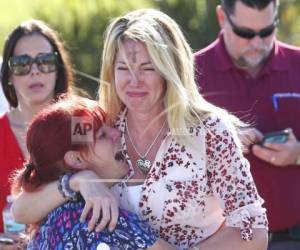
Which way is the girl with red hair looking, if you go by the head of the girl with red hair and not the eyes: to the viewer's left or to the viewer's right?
to the viewer's right

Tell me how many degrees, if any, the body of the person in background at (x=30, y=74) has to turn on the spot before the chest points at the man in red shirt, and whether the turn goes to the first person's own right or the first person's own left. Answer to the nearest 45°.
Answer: approximately 90° to the first person's own left

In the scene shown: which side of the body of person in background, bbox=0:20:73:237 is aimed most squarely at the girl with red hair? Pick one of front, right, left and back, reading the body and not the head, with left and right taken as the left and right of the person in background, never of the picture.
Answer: front

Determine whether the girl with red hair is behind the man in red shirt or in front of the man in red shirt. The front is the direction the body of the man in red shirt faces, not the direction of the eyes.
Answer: in front

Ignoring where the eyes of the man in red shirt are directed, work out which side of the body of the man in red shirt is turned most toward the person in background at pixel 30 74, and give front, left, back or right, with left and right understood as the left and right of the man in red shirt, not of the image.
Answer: right

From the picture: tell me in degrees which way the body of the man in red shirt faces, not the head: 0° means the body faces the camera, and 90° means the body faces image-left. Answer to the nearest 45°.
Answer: approximately 0°

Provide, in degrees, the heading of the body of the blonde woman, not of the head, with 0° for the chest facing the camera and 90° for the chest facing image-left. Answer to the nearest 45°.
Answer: approximately 45°

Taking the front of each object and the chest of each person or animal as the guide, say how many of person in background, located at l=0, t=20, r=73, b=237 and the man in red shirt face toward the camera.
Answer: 2

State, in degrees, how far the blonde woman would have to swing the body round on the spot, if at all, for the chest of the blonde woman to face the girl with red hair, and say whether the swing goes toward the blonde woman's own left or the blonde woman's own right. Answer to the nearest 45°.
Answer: approximately 45° to the blonde woman's own right

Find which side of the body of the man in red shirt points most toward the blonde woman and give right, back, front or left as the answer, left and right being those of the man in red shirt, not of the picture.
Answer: front

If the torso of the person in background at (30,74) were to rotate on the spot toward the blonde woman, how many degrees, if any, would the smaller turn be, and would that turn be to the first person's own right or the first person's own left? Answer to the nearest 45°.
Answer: approximately 45° to the first person's own left
